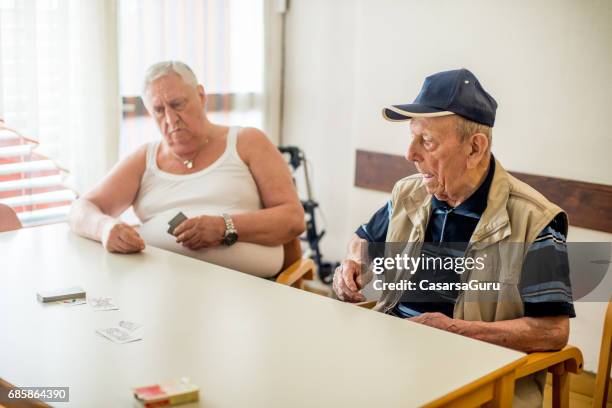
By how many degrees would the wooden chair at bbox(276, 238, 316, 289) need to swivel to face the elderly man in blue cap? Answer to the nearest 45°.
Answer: approximately 90° to its left

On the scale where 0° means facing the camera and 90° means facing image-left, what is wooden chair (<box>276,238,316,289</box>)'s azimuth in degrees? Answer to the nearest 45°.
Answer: approximately 45°

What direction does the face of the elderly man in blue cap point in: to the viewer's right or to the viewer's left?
to the viewer's left

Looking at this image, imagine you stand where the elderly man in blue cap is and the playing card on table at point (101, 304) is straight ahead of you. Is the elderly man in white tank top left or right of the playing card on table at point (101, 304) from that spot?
right

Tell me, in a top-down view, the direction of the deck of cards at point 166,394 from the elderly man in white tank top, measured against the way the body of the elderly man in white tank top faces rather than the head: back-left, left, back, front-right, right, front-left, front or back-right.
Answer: front-left
